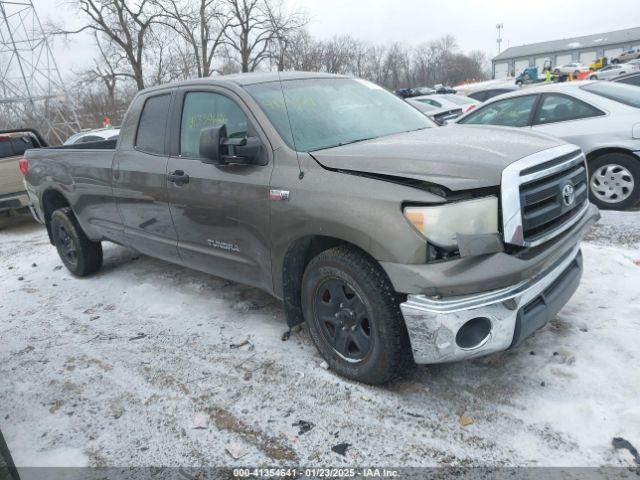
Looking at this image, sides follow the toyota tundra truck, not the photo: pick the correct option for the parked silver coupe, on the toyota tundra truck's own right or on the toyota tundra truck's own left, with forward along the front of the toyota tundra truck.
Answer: on the toyota tundra truck's own left

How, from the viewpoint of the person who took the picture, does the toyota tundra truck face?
facing the viewer and to the right of the viewer

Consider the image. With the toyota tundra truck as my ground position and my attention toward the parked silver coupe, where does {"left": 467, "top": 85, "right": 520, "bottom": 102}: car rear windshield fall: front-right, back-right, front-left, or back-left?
front-left

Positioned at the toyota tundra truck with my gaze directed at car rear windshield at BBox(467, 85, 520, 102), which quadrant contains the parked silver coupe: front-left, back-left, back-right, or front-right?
front-right

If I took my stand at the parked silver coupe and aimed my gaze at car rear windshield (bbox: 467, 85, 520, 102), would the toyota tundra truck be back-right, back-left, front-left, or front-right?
back-left

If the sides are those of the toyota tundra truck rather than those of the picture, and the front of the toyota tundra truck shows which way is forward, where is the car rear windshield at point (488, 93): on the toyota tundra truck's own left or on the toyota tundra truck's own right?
on the toyota tundra truck's own left
